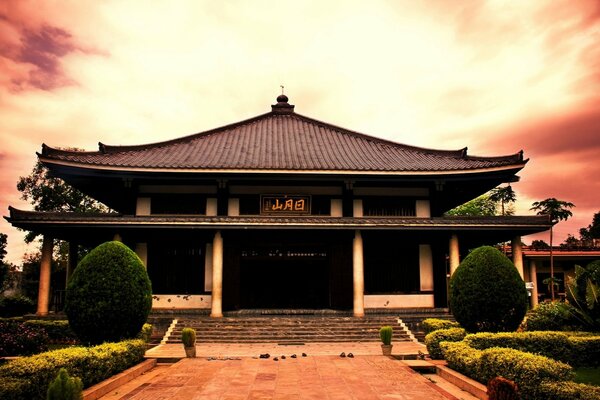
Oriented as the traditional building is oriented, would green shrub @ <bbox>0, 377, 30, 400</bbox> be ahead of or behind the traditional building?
ahead

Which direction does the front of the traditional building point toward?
toward the camera

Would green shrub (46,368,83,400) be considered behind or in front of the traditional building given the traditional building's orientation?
in front

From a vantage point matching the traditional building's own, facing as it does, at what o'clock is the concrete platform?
The concrete platform is roughly at 12 o'clock from the traditional building.

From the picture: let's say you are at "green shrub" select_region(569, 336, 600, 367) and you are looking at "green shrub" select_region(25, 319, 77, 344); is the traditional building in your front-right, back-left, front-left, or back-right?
front-right

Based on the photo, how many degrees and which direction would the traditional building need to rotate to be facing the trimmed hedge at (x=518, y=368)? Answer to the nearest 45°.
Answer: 0° — it already faces it

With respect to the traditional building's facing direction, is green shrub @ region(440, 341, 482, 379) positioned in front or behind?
in front

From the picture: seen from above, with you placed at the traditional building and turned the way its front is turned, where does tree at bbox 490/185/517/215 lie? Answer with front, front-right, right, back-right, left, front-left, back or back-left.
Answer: back-left

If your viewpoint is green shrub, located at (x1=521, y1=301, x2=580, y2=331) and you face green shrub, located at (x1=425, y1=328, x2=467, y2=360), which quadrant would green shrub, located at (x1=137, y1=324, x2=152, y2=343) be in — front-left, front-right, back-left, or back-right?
front-right

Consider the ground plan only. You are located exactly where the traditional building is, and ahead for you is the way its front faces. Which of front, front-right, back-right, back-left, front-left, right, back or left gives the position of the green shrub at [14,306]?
right

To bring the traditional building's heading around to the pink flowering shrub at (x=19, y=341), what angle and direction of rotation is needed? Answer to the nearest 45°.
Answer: approximately 45° to its right

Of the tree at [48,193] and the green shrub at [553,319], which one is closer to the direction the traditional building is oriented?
the green shrub

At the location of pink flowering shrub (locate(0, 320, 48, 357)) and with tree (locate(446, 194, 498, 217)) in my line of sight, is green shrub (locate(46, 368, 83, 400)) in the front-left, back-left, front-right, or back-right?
back-right

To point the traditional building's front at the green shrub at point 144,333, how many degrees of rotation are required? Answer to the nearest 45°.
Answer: approximately 45° to its right
